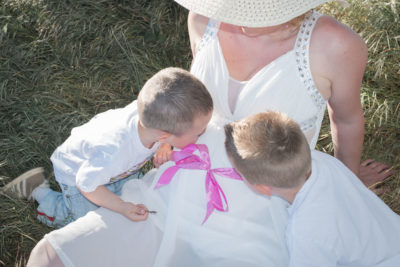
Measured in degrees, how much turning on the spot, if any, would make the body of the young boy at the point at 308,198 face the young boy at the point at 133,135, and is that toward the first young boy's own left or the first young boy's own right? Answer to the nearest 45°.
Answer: approximately 45° to the first young boy's own left

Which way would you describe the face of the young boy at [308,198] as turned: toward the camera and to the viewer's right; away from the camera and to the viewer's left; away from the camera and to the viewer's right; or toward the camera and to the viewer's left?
away from the camera and to the viewer's left

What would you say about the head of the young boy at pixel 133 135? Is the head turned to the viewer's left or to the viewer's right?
to the viewer's right

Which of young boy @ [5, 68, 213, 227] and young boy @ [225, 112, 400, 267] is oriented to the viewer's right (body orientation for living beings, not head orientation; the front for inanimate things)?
young boy @ [5, 68, 213, 227]

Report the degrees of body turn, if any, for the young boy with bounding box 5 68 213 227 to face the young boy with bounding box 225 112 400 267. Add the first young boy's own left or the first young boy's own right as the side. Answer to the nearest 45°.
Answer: approximately 45° to the first young boy's own right

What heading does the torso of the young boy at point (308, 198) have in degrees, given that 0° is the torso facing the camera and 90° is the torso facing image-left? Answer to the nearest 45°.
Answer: approximately 135°

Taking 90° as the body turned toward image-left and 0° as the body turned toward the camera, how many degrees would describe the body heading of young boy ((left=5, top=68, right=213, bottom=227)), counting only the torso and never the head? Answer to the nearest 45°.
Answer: approximately 270°

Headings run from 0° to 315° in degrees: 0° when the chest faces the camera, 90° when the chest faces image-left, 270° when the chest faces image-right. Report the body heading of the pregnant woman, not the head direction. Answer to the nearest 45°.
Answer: approximately 45°

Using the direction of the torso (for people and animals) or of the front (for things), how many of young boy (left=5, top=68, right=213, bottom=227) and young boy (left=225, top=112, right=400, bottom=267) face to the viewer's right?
1
